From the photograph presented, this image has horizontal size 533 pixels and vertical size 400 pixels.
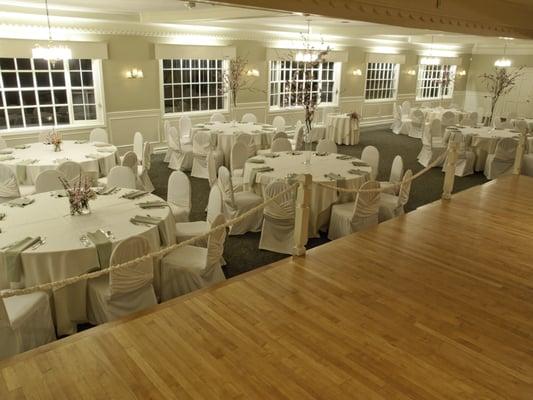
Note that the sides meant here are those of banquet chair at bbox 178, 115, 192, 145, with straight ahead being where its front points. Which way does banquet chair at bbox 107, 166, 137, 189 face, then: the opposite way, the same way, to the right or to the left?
to the right

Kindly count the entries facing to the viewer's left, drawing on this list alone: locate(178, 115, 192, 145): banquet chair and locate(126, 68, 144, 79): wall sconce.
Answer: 0

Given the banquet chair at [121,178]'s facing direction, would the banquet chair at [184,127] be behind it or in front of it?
behind

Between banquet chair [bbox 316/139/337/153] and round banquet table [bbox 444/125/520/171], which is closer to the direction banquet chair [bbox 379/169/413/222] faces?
the banquet chair

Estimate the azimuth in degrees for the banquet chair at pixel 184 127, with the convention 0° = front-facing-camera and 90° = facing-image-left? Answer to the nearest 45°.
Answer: approximately 315°

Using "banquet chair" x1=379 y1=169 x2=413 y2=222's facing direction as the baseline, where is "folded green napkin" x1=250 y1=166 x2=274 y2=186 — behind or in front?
in front

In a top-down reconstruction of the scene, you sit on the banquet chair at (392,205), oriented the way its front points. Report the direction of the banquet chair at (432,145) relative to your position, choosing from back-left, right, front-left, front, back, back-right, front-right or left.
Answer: right

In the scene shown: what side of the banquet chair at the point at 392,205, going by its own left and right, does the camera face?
left

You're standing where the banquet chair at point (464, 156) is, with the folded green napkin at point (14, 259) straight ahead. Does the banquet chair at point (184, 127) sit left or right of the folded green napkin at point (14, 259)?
right

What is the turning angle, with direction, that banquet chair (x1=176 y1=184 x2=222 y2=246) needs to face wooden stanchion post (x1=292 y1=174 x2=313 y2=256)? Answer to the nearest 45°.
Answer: approximately 135° to its left

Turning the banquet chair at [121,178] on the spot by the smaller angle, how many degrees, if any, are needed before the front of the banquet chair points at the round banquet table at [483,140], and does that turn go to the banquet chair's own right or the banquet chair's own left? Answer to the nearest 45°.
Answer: approximately 135° to the banquet chair's own left

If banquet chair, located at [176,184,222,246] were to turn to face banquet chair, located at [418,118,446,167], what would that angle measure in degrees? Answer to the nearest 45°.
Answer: approximately 135° to its right

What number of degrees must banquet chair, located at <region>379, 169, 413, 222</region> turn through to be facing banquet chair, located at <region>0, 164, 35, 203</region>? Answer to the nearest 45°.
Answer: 0° — it already faces it

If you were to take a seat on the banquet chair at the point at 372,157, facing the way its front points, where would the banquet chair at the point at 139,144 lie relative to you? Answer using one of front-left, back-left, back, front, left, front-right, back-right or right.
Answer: front-right

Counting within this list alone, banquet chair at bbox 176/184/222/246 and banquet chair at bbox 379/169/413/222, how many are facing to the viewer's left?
2

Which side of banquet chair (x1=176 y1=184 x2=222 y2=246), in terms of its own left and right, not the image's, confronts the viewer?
left
